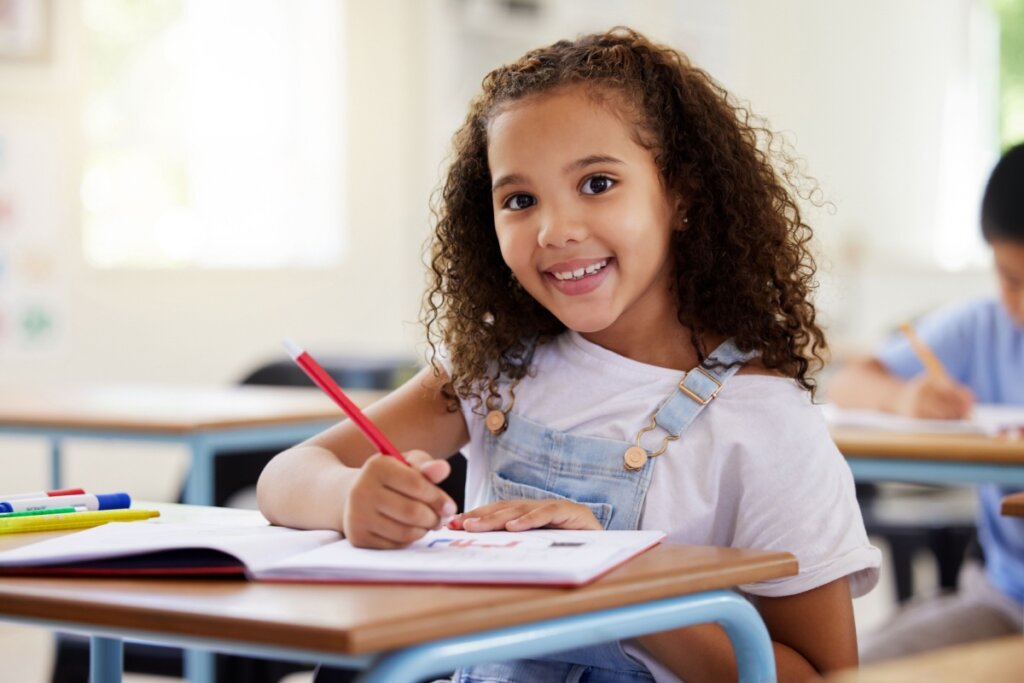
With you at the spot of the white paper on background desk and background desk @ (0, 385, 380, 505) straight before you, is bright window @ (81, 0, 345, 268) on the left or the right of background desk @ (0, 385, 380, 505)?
right

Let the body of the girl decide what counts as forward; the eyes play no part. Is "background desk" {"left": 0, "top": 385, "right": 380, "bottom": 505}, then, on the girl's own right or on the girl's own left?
on the girl's own right

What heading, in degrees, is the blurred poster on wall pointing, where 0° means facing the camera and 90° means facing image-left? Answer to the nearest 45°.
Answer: approximately 0°

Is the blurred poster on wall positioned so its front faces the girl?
yes

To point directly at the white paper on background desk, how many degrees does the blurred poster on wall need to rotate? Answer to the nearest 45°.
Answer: approximately 45° to its left

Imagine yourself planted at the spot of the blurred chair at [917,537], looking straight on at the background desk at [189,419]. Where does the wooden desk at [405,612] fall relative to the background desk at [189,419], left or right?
left

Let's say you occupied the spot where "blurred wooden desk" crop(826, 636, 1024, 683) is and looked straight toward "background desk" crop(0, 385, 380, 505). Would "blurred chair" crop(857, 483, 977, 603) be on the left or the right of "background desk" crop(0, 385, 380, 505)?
right

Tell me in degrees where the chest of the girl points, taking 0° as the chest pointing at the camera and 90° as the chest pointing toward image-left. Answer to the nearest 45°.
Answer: approximately 45°

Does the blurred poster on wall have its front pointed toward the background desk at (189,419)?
yes

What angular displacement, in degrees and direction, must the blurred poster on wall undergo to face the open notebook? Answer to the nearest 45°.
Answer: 0° — it already faces it

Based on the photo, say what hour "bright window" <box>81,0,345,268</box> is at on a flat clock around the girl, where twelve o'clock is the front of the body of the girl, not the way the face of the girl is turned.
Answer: The bright window is roughly at 4 o'clock from the girl.

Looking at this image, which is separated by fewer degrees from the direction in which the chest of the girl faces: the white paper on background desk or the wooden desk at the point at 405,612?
the wooden desk

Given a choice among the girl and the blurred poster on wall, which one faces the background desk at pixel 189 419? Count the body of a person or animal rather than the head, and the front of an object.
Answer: the blurred poster on wall
